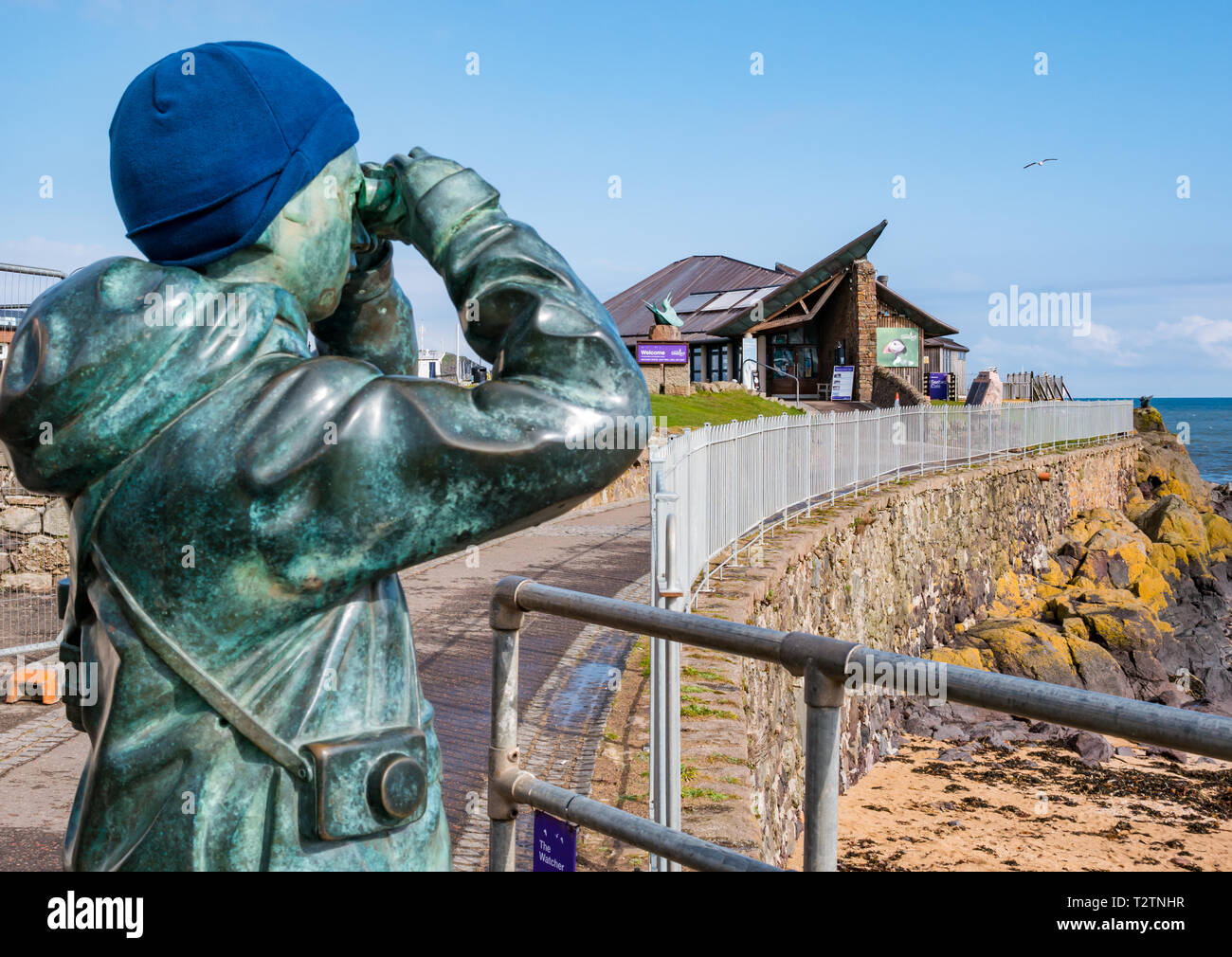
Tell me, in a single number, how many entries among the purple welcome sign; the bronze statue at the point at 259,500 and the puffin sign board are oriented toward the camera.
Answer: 2

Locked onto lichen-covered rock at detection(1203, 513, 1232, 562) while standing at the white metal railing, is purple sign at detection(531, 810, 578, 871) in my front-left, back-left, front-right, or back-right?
back-right

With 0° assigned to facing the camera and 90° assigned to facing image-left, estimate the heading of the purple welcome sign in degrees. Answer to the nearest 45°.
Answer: approximately 0°

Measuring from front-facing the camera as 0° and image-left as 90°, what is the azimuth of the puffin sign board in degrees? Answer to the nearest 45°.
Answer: approximately 0°

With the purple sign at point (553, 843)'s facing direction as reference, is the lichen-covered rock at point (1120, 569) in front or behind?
behind

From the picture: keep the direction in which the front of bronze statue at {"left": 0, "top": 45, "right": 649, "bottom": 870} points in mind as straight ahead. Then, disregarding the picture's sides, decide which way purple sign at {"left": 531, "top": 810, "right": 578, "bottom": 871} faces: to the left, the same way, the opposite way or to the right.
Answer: the opposite way

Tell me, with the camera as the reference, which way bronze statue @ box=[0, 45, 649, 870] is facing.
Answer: facing away from the viewer and to the right of the viewer

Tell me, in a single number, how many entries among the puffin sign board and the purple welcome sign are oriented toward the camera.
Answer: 2

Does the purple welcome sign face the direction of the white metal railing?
yes

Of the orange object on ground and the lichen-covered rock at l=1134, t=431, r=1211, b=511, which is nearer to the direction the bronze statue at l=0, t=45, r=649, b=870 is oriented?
the lichen-covered rock

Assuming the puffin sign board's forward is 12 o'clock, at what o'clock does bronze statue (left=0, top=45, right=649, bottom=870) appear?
The bronze statue is roughly at 12 o'clock from the puffin sign board.

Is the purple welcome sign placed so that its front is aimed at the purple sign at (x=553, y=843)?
yes

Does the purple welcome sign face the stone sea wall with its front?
yes
